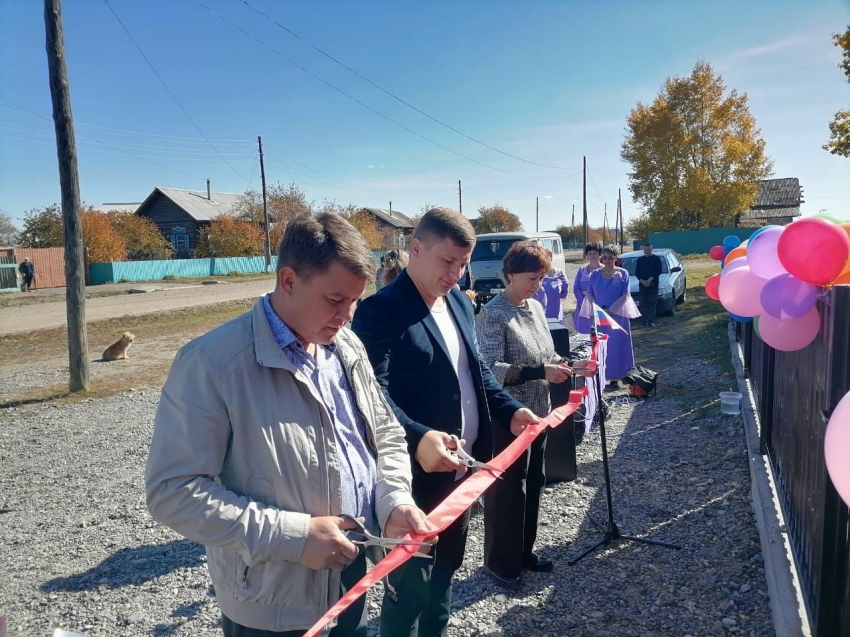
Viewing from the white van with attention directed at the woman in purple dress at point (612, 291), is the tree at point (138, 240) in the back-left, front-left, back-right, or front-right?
back-right

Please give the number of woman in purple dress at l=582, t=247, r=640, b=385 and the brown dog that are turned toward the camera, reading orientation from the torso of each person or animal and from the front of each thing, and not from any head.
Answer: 1

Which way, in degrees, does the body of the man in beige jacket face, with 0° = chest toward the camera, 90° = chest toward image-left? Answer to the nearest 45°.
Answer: approximately 315°

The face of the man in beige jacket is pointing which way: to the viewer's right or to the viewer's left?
to the viewer's right

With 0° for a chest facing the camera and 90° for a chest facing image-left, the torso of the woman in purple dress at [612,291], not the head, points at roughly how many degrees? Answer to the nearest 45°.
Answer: approximately 0°

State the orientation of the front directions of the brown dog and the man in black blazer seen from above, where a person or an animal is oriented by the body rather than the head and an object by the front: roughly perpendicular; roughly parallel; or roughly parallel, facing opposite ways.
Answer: roughly perpendicular

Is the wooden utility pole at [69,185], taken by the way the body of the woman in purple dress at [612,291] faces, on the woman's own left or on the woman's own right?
on the woman's own right
